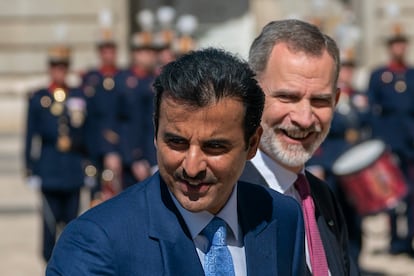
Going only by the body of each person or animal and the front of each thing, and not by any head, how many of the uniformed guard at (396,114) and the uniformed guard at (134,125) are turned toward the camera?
2

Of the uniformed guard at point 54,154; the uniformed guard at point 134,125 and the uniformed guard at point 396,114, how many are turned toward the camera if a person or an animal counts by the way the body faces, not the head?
3

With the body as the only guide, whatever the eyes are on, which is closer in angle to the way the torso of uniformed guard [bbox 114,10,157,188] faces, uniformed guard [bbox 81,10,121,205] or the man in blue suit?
the man in blue suit

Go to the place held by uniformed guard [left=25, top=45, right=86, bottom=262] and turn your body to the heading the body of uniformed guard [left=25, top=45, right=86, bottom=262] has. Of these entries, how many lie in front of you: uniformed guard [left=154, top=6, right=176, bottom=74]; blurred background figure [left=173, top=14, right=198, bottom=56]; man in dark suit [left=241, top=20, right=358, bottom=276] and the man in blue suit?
2

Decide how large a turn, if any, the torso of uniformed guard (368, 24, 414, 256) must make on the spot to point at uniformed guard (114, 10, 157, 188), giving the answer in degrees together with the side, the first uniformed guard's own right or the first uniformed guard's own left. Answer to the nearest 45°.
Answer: approximately 90° to the first uniformed guard's own right

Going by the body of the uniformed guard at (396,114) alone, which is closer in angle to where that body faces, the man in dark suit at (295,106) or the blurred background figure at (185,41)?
the man in dark suit

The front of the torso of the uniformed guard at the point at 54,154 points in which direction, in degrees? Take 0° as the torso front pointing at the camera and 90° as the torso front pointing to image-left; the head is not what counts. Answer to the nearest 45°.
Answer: approximately 0°

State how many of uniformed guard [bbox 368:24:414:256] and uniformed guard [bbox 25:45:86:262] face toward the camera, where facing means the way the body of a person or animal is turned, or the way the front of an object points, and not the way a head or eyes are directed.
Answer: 2

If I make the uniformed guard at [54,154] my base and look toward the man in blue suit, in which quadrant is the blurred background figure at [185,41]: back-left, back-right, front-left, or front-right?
back-left

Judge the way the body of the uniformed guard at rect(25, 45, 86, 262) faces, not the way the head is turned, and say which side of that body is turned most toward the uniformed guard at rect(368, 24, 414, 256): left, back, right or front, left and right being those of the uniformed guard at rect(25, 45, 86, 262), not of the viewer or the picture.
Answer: left

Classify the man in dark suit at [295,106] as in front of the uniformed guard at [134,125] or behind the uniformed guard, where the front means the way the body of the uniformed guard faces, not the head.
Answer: in front
